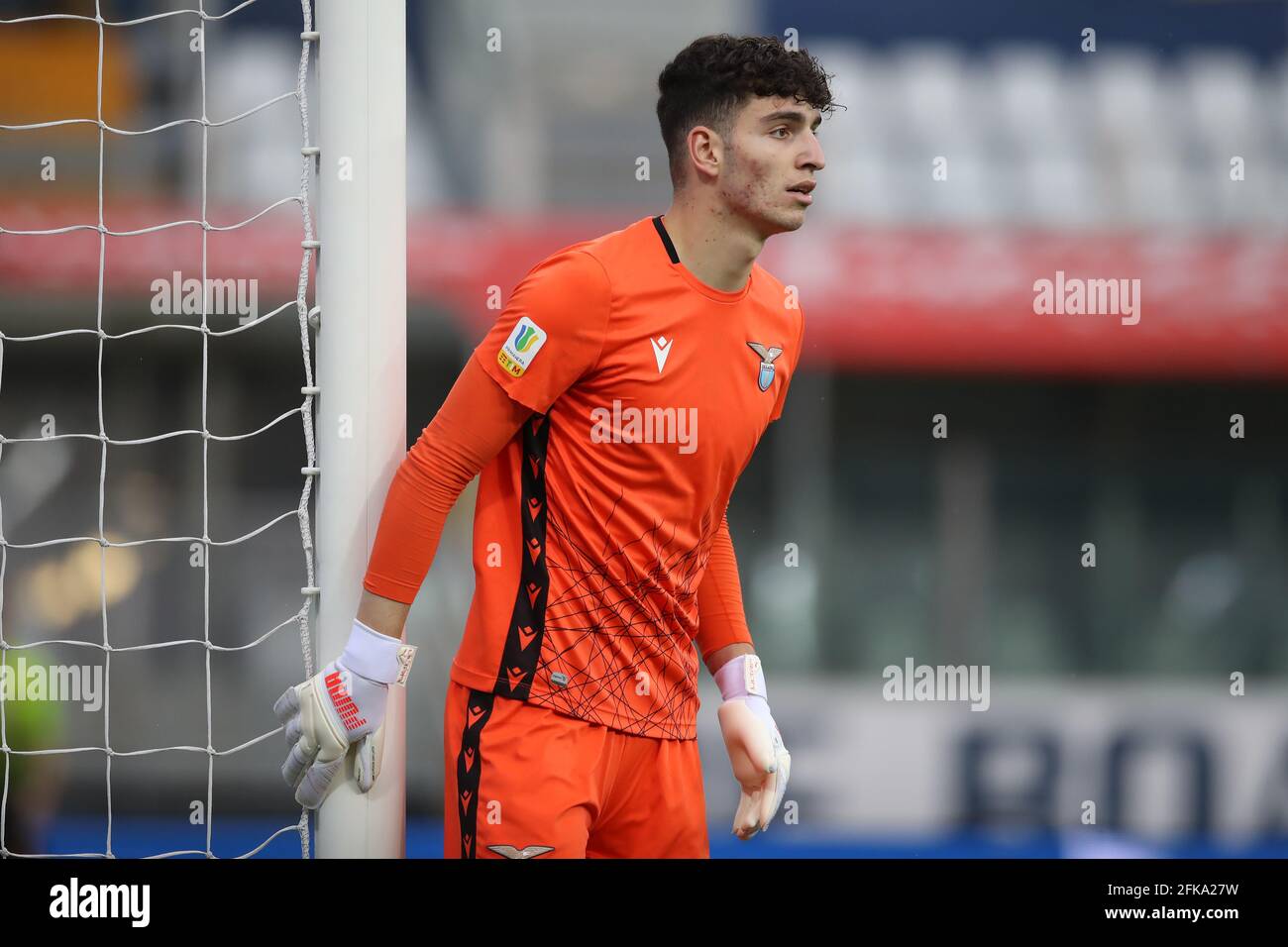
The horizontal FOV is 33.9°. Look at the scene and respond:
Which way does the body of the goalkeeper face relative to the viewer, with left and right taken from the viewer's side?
facing the viewer and to the right of the viewer
